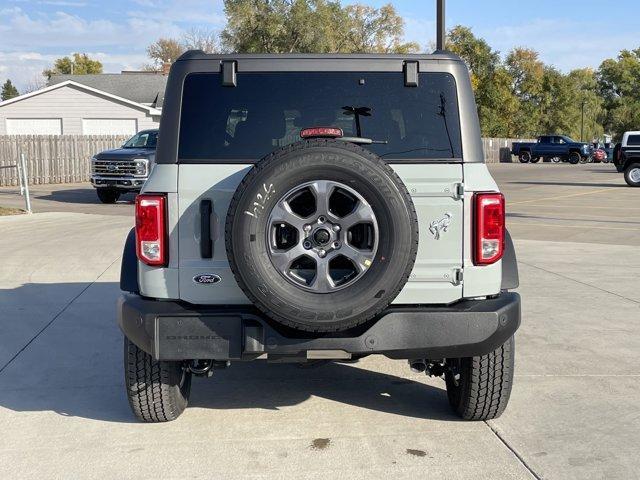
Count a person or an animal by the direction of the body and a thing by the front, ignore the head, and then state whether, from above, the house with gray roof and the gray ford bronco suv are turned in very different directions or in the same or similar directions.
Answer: very different directions

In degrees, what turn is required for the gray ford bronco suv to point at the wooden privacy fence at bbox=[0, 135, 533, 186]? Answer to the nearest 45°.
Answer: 0° — it already faces it

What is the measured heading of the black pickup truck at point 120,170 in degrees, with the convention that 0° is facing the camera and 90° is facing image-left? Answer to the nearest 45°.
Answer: approximately 45°

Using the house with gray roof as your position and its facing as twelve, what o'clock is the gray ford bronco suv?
The gray ford bronco suv is roughly at 12 o'clock from the house with gray roof.

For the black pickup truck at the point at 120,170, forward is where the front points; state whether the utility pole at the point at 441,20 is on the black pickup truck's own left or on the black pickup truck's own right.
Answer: on the black pickup truck's own left

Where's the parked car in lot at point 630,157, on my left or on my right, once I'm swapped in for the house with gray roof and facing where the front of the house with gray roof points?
on my left

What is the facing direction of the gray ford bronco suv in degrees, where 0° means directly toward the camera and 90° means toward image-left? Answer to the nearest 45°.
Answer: approximately 180°

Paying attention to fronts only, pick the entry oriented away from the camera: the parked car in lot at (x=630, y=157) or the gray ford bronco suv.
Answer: the gray ford bronco suv
